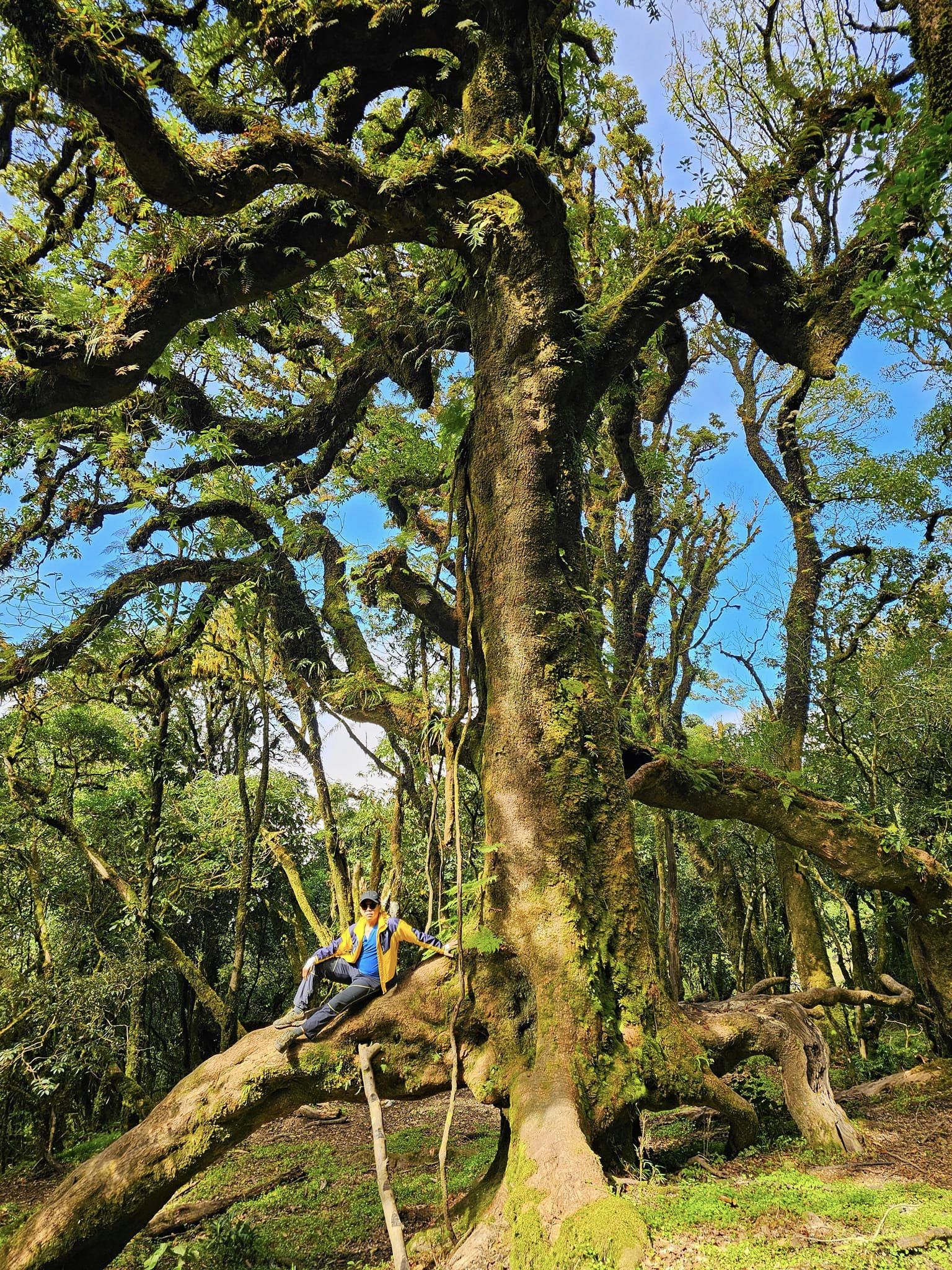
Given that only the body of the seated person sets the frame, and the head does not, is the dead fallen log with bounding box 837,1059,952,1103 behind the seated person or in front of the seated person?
behind

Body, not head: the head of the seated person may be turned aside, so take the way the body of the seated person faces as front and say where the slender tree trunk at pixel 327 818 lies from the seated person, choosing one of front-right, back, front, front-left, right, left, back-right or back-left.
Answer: back-right

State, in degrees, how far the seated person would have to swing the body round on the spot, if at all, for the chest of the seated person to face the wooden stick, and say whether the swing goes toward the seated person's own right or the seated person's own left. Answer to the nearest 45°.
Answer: approximately 45° to the seated person's own left

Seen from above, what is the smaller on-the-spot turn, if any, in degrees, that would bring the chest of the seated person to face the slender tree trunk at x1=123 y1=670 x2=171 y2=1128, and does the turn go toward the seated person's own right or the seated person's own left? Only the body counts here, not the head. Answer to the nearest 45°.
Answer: approximately 90° to the seated person's own right

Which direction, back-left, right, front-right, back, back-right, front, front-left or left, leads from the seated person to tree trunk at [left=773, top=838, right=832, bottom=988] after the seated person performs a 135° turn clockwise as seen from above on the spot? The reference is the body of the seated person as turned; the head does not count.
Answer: front-right

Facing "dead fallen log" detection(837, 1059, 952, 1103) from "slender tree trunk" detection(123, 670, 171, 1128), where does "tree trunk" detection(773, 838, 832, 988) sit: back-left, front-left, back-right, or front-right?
front-left

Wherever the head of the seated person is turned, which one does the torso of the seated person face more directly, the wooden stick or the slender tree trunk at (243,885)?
the wooden stick

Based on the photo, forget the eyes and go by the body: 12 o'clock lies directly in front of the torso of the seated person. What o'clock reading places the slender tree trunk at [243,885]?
The slender tree trunk is roughly at 4 o'clock from the seated person.

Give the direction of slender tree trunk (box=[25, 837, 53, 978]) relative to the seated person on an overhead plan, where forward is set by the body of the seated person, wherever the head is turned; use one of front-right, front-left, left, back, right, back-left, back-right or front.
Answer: right

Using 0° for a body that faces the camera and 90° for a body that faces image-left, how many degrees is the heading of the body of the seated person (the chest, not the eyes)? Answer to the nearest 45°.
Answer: approximately 45°
